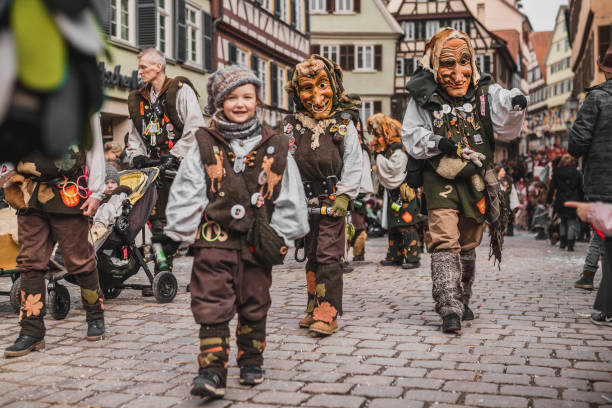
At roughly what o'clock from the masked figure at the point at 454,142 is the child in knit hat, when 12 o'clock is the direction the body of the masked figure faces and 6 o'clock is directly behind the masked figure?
The child in knit hat is roughly at 1 o'clock from the masked figure.

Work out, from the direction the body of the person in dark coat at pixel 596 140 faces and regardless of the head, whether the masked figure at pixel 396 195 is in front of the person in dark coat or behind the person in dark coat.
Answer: in front

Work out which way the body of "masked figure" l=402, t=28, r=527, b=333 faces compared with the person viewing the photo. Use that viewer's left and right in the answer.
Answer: facing the viewer

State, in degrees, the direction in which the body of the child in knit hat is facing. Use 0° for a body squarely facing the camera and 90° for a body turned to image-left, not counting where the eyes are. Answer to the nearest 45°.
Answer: approximately 0°

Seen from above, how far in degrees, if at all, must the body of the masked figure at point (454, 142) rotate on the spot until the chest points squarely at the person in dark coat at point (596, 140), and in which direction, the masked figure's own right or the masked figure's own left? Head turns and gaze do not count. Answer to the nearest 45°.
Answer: approximately 135° to the masked figure's own left

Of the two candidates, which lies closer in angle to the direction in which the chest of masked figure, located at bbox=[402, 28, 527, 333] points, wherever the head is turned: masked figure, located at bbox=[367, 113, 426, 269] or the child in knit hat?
the child in knit hat

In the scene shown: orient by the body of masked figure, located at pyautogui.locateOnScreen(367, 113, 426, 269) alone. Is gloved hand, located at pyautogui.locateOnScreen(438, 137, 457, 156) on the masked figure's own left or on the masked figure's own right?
on the masked figure's own left

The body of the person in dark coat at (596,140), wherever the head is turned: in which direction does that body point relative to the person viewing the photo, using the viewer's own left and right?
facing away from the viewer and to the left of the viewer
